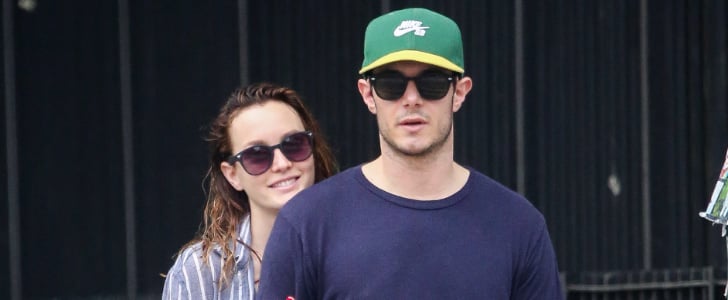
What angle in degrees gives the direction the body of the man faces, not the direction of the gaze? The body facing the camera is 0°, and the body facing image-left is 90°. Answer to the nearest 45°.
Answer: approximately 0°

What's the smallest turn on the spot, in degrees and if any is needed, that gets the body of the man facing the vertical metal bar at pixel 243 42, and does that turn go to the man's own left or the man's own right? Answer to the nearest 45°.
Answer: approximately 180°

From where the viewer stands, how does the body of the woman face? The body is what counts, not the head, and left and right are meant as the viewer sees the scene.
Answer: facing the viewer and to the right of the viewer

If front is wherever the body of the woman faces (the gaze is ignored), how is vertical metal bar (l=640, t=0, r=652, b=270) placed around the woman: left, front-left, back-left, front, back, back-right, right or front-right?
left

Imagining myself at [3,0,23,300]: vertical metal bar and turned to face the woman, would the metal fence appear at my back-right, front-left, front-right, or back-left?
front-left

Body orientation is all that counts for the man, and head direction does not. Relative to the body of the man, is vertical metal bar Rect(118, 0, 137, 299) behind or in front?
behind

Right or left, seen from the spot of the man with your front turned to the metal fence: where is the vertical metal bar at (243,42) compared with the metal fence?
left

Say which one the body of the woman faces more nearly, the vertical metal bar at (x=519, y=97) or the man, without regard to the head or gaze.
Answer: the man

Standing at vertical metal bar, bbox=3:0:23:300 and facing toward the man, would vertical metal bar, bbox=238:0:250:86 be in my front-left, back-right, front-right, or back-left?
front-left

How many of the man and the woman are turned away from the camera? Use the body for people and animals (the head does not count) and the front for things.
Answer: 0

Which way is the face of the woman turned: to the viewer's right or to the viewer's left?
to the viewer's right

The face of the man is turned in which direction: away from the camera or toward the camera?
toward the camera

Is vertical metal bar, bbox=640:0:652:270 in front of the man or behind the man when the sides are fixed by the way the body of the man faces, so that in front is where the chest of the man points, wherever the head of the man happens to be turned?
behind

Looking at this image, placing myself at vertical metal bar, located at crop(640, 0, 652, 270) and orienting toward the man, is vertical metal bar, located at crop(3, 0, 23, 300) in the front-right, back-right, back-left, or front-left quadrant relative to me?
front-right
